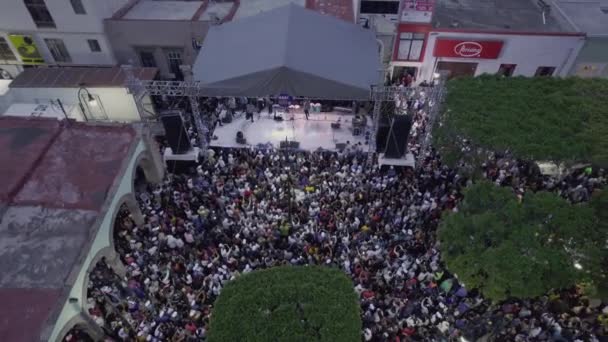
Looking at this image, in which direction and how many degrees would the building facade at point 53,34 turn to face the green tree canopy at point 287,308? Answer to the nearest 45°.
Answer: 0° — it already faces it

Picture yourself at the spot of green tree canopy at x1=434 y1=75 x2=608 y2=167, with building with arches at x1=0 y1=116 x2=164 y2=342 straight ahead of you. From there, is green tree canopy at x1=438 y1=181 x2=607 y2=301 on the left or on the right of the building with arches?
left

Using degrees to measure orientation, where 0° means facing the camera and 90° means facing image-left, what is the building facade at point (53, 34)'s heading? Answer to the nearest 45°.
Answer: approximately 0°

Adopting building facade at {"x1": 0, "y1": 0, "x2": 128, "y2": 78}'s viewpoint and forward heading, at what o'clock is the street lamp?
The street lamp is roughly at 12 o'clock from the building facade.

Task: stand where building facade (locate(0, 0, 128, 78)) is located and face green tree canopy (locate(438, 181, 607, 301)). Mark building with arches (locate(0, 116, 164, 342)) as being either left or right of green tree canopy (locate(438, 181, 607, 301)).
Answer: right

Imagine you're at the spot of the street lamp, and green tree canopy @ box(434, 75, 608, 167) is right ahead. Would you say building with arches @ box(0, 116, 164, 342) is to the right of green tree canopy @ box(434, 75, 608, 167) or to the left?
right

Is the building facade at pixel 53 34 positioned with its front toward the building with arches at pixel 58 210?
yes

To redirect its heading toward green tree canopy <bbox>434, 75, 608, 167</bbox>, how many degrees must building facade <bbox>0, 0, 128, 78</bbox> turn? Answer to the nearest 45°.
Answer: approximately 45° to its left
